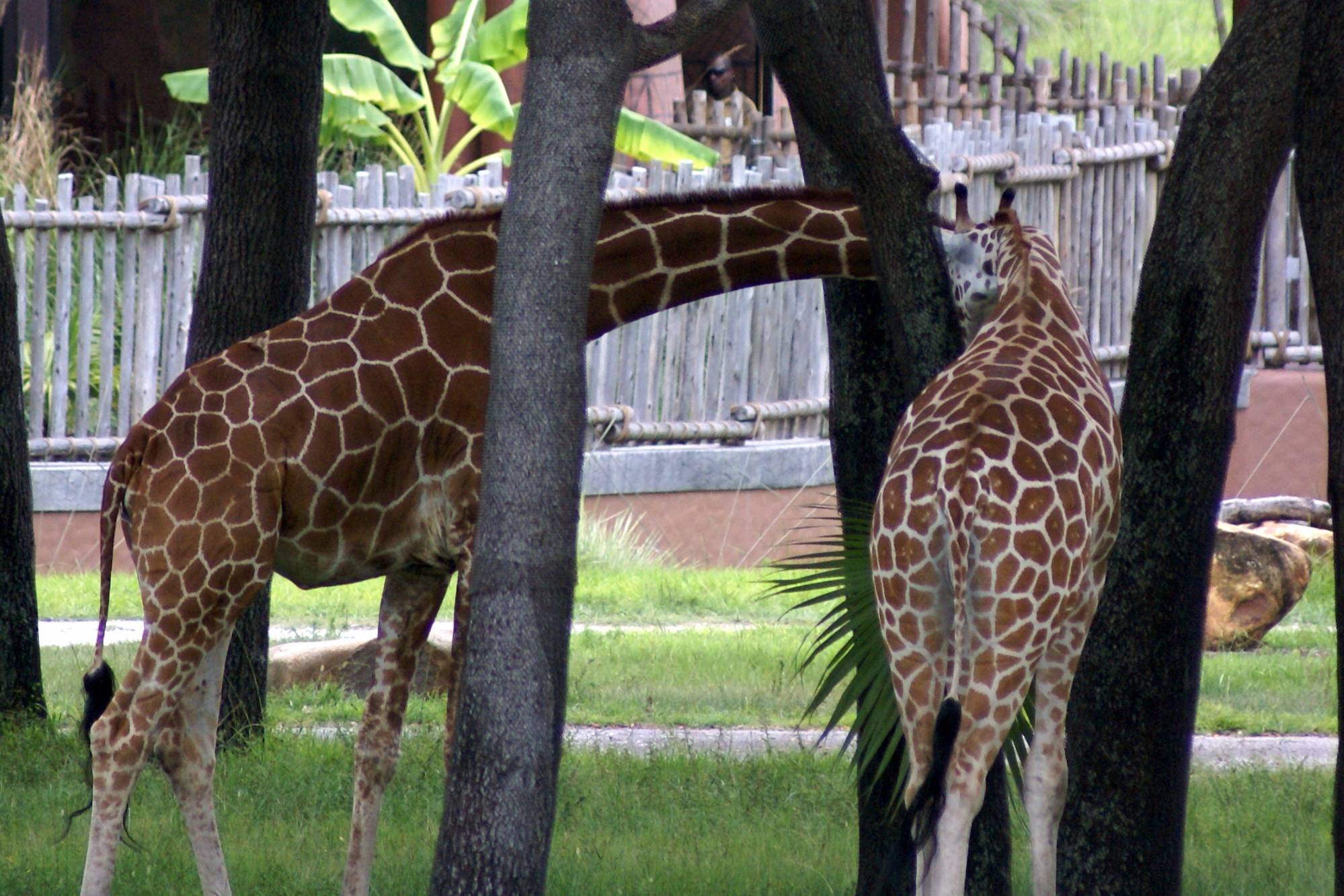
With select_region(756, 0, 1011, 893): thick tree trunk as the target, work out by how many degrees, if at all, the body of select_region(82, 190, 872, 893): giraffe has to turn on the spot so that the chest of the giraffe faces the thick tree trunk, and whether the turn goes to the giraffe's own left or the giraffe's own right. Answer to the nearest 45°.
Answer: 0° — it already faces it

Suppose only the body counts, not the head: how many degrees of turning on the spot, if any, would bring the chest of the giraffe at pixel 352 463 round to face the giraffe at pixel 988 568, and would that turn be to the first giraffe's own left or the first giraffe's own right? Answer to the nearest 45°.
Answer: approximately 45° to the first giraffe's own right

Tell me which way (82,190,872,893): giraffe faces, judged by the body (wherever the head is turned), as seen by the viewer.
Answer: to the viewer's right
